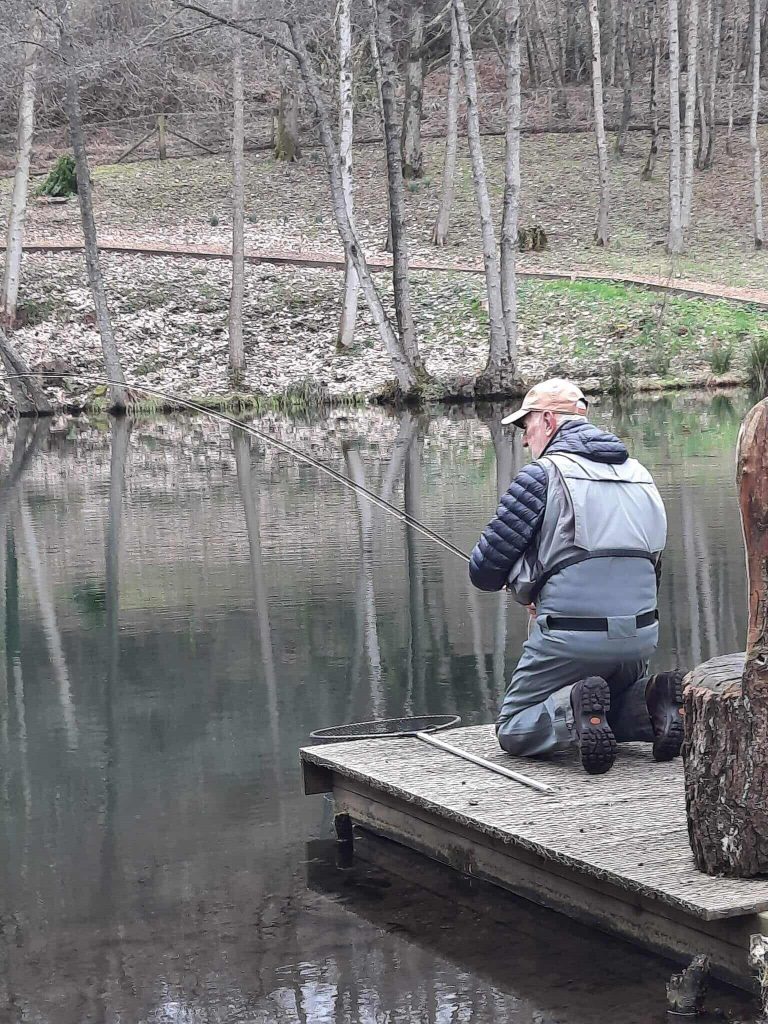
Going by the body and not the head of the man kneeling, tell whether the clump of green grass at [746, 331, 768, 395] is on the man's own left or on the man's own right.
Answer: on the man's own right

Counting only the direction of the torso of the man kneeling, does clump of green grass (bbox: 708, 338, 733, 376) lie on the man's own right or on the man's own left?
on the man's own right

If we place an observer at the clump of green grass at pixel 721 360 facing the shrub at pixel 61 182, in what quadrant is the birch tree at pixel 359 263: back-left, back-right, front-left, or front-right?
front-left

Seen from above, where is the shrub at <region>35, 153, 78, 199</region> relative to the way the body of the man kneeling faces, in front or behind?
in front

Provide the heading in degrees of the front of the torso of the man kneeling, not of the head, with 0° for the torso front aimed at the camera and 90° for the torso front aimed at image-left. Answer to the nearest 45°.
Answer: approximately 135°

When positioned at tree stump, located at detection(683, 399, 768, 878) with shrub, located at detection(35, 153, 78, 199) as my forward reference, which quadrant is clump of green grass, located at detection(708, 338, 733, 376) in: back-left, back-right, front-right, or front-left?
front-right

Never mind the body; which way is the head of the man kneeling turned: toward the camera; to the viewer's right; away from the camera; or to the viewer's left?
to the viewer's left

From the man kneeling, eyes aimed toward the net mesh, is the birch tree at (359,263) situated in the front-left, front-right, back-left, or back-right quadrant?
front-right
